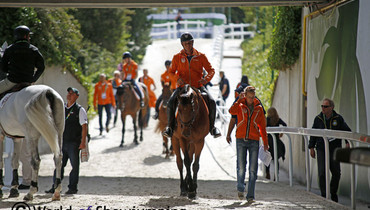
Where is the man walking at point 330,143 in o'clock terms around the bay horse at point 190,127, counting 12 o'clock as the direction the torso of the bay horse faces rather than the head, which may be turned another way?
The man walking is roughly at 9 o'clock from the bay horse.

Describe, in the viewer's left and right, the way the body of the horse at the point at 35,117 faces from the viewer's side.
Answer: facing away from the viewer and to the left of the viewer

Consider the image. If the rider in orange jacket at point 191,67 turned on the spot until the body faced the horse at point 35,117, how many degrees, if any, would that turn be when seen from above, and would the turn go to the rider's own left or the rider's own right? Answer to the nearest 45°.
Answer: approximately 45° to the rider's own right

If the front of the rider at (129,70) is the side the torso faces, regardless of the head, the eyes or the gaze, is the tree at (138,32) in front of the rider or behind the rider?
behind

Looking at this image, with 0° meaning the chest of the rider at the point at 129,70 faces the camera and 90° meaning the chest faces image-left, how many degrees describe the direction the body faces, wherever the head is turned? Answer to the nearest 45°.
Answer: approximately 45°

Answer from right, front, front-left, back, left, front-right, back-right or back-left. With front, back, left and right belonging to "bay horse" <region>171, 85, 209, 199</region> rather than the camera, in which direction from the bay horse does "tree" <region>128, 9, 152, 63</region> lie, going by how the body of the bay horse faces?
back

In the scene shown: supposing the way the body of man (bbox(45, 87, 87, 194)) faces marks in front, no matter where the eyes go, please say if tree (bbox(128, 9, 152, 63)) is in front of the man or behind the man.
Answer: behind

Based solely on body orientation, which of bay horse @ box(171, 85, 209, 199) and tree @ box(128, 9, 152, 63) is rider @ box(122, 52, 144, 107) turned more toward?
the bay horse

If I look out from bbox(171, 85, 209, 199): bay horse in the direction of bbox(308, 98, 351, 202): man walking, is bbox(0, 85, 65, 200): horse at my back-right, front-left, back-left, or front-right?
back-right

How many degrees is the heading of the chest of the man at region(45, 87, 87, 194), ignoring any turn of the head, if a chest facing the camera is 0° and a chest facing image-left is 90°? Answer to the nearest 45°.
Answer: approximately 45°
